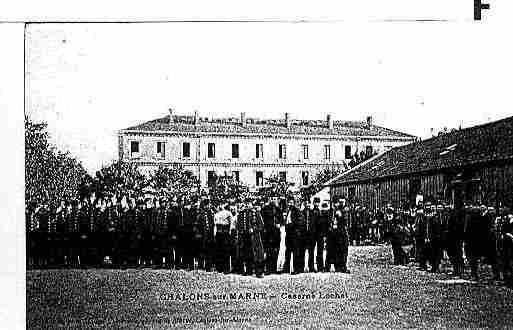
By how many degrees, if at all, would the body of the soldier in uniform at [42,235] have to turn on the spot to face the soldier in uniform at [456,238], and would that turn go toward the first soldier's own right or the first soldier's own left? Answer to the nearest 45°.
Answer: approximately 90° to the first soldier's own left

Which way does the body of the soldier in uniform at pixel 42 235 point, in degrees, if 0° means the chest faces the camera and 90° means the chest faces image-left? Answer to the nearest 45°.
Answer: approximately 0°

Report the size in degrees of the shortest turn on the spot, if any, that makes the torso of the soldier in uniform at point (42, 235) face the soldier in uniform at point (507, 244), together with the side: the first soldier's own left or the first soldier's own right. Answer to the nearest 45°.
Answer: approximately 90° to the first soldier's own left

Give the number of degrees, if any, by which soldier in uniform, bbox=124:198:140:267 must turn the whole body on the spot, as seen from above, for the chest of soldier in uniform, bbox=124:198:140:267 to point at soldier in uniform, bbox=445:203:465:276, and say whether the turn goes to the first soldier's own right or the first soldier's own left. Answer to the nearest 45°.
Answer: approximately 90° to the first soldier's own left

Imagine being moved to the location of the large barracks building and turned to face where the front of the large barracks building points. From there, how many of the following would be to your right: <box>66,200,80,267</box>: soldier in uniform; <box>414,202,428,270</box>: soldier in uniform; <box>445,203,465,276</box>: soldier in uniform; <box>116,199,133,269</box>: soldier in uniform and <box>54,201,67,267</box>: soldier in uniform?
3

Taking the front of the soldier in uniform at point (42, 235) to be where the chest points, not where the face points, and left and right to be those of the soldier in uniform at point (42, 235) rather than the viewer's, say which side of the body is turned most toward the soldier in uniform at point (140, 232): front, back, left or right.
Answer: left

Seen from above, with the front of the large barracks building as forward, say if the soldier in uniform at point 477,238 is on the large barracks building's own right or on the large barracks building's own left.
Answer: on the large barracks building's own left

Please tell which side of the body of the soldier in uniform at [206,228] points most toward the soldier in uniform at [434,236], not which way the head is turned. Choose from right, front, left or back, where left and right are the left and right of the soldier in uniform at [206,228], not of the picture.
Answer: left

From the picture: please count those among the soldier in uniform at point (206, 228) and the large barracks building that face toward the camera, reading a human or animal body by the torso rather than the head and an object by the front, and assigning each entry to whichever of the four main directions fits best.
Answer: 2
